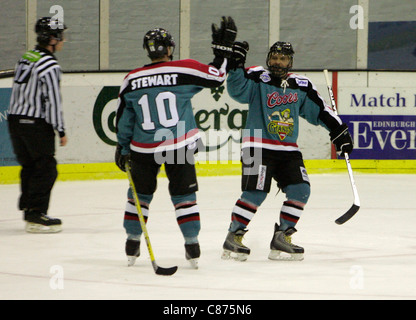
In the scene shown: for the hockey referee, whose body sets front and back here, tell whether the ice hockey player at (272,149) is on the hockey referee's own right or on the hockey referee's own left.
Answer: on the hockey referee's own right

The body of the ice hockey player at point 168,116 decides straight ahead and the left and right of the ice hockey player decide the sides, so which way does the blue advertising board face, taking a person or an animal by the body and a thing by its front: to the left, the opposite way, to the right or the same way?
the opposite way

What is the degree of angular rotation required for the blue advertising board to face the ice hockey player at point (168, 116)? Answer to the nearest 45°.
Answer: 0° — it already faces them

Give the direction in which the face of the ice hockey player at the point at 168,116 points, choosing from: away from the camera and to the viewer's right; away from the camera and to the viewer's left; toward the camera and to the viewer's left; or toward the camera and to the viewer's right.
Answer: away from the camera and to the viewer's right

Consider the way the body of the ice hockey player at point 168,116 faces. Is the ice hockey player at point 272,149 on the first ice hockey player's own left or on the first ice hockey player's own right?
on the first ice hockey player's own right

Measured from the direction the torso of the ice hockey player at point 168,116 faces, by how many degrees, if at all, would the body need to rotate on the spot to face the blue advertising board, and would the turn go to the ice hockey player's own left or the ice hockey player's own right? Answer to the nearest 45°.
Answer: approximately 45° to the ice hockey player's own right

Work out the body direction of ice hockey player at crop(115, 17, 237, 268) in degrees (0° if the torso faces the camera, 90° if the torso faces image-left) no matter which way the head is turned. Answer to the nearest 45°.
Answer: approximately 180°

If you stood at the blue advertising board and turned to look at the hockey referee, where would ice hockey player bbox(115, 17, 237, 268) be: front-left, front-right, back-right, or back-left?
front-left

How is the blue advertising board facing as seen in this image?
toward the camera

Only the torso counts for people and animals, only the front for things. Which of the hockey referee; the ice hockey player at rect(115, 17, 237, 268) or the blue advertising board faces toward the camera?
the blue advertising board

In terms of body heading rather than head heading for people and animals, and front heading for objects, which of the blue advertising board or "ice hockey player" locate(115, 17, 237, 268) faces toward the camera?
the blue advertising board

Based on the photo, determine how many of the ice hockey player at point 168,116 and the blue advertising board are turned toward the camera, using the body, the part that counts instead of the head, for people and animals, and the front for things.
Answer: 1

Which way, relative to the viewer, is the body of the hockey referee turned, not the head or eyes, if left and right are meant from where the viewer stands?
facing away from the viewer and to the right of the viewer

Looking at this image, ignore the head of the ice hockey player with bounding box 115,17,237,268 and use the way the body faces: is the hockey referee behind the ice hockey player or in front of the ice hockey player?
in front

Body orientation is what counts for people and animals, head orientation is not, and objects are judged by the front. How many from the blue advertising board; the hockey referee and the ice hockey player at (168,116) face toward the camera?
1
